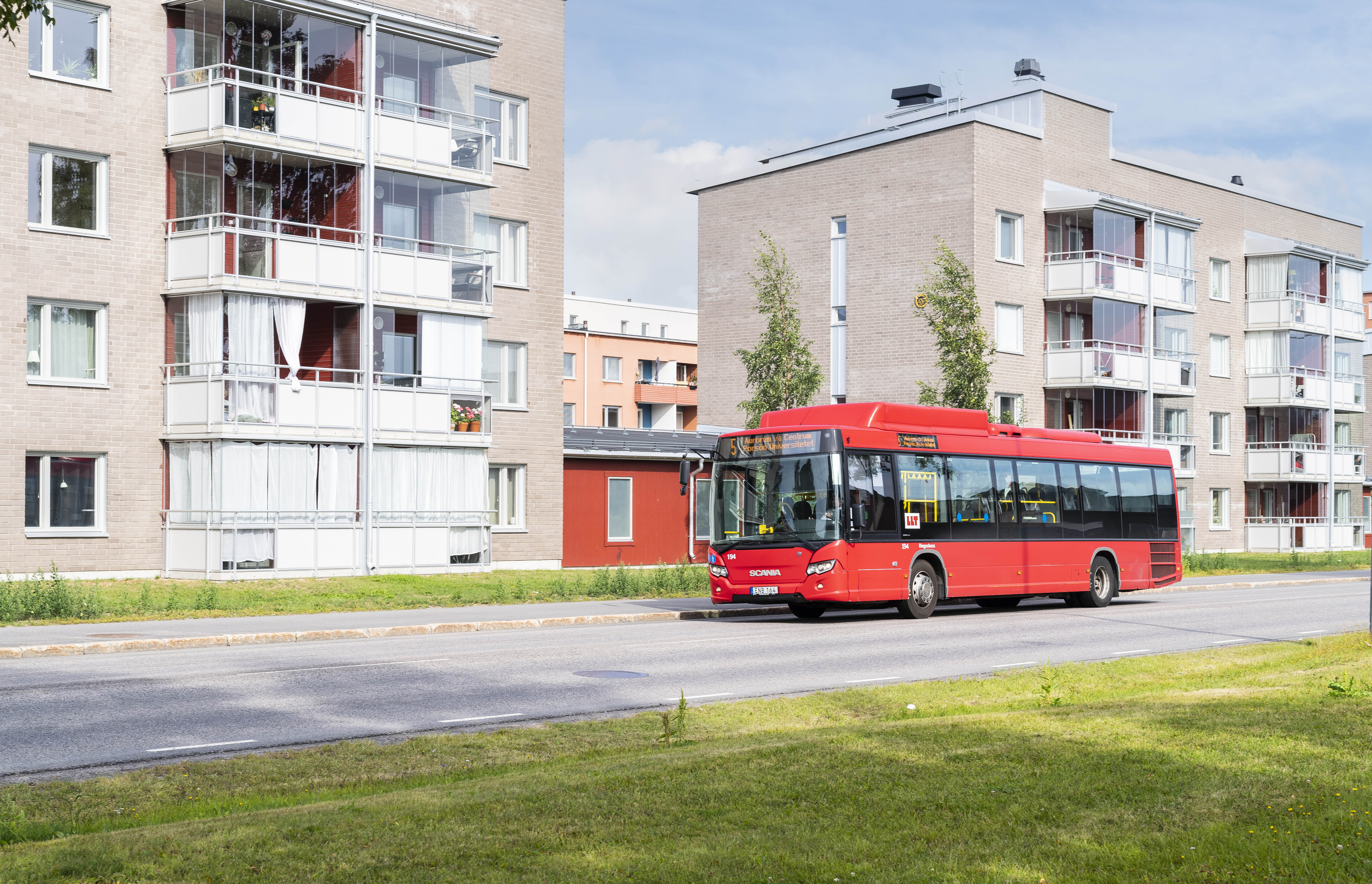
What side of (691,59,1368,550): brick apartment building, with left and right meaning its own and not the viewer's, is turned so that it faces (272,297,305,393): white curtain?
right

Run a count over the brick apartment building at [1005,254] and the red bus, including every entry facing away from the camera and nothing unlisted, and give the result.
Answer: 0

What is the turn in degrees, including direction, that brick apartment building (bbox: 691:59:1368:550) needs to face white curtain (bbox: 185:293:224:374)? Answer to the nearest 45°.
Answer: approximately 90° to its right

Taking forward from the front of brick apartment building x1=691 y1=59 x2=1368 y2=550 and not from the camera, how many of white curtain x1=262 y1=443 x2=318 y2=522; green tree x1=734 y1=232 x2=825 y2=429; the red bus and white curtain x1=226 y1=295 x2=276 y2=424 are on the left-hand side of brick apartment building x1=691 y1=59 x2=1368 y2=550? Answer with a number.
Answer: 0

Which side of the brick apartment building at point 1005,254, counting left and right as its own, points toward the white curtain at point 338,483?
right

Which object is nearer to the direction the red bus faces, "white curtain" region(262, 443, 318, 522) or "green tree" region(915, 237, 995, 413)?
the white curtain

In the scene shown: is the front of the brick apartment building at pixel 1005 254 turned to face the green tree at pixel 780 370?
no

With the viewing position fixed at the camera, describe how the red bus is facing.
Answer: facing the viewer and to the left of the viewer

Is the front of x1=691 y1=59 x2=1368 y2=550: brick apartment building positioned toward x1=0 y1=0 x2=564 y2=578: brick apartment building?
no

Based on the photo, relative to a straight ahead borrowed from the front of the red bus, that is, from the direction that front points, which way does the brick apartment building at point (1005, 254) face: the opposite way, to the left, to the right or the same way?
to the left
